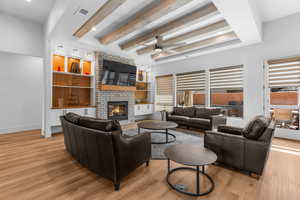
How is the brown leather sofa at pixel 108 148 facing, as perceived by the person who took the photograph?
facing away from the viewer and to the right of the viewer

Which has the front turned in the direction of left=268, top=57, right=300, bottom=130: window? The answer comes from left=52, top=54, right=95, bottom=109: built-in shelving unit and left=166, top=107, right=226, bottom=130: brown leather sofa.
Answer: the built-in shelving unit

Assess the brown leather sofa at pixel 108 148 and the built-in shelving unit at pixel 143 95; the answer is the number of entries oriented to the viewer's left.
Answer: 0

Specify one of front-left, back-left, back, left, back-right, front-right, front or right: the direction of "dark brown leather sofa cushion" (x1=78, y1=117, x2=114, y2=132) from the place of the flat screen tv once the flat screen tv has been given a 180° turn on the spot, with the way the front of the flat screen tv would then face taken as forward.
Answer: back-left

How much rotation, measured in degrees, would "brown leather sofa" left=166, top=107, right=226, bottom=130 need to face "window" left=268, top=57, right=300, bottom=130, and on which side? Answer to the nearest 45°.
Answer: approximately 135° to its left

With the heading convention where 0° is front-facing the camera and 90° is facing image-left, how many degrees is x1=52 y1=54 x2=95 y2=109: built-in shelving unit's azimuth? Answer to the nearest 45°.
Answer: approximately 315°

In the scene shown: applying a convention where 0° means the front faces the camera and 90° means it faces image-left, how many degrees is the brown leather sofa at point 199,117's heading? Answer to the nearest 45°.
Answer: approximately 45°

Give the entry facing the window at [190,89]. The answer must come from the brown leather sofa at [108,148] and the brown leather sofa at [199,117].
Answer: the brown leather sofa at [108,148]

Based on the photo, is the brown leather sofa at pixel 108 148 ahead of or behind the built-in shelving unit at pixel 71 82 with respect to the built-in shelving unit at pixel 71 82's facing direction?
ahead

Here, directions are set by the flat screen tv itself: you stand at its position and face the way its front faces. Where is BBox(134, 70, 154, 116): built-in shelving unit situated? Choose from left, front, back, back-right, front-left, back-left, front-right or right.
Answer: left

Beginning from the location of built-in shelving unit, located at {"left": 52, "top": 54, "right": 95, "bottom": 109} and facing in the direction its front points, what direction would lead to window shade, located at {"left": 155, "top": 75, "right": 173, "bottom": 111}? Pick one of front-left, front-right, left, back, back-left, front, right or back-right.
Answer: front-left

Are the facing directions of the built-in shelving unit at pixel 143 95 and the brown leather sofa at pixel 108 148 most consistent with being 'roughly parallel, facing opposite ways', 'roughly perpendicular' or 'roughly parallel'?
roughly perpendicular
